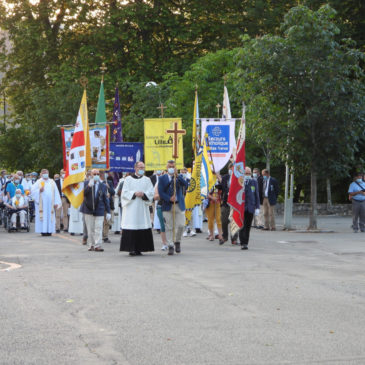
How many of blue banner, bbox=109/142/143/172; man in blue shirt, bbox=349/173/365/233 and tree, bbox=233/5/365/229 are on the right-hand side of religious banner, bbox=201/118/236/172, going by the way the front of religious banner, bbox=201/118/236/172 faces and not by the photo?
1

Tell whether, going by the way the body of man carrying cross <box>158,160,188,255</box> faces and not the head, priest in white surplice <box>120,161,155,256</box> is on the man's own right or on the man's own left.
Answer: on the man's own right

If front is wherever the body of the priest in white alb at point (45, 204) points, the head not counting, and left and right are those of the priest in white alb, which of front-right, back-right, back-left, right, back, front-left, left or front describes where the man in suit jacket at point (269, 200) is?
left

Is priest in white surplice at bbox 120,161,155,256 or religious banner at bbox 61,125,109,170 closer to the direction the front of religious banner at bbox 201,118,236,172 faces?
the priest in white surplice

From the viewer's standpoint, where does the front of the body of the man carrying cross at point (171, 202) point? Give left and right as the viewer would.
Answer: facing the viewer

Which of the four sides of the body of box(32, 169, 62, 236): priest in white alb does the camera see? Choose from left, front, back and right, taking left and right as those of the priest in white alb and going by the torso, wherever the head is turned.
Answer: front

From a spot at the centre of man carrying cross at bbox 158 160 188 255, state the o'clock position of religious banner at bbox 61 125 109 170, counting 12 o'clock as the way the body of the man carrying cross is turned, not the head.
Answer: The religious banner is roughly at 5 o'clock from the man carrying cross.

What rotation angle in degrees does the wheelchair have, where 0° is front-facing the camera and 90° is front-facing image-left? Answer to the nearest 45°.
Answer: approximately 0°

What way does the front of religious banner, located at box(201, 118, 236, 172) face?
toward the camera
